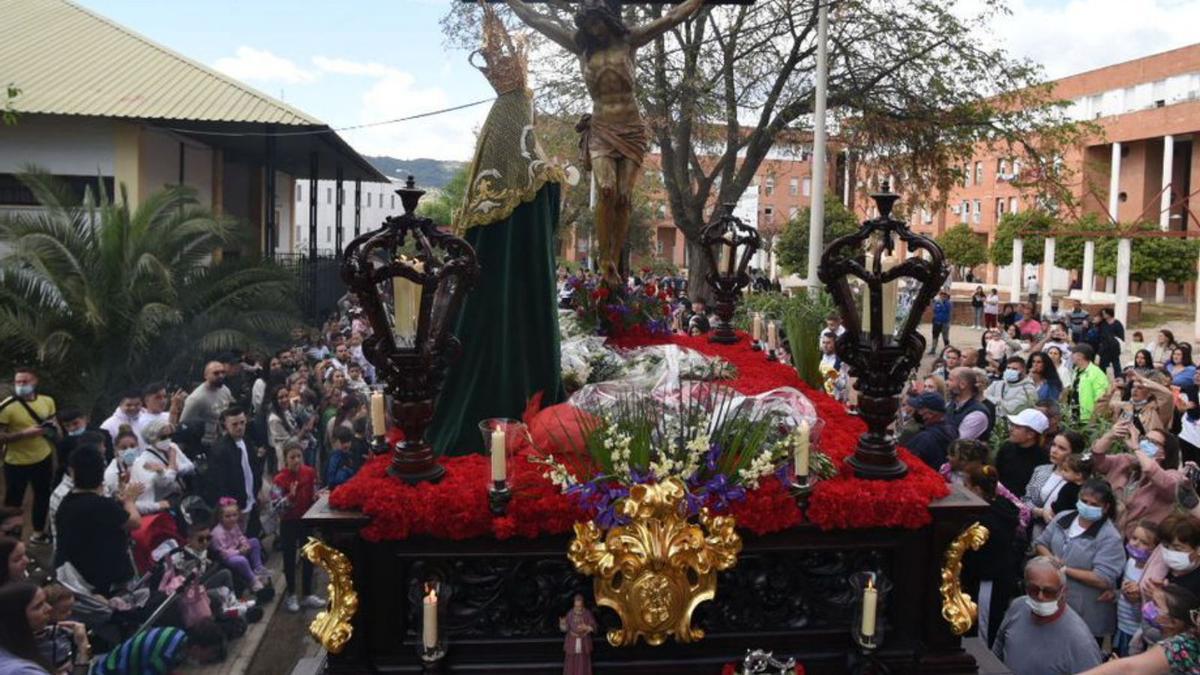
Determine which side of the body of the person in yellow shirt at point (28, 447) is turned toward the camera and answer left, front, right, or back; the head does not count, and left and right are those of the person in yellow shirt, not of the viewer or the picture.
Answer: front

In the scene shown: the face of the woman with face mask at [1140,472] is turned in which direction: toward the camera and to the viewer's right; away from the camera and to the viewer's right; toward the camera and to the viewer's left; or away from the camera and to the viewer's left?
toward the camera and to the viewer's left

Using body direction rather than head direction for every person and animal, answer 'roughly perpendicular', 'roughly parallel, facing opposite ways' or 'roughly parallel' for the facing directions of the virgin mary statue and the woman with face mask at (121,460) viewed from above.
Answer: roughly perpendicular

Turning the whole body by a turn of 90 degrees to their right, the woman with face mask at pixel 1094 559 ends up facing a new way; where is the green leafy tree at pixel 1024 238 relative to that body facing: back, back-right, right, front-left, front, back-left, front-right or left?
front-right

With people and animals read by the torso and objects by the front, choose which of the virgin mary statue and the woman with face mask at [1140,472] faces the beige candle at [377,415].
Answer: the woman with face mask

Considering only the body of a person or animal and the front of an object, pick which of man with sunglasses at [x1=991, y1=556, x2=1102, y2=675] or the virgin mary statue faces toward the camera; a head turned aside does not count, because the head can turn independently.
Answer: the man with sunglasses

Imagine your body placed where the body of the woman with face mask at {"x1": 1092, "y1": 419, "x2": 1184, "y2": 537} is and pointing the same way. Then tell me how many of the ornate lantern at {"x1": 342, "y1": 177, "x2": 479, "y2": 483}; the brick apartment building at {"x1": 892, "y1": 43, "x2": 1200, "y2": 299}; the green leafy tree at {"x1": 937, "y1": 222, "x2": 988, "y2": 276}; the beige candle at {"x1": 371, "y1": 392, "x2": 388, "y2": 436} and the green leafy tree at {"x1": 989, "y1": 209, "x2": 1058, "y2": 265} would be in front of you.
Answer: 2

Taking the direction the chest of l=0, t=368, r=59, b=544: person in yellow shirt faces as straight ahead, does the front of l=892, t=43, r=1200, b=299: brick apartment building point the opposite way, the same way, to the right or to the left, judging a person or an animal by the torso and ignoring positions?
to the right

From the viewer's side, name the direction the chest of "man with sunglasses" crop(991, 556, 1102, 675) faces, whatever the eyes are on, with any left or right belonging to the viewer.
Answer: facing the viewer

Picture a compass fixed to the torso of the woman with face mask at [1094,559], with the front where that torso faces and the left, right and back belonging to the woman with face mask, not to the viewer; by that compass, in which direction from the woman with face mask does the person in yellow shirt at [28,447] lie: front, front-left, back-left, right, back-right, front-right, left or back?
front-right

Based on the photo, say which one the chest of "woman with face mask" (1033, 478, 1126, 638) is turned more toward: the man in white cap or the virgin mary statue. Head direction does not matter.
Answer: the virgin mary statue

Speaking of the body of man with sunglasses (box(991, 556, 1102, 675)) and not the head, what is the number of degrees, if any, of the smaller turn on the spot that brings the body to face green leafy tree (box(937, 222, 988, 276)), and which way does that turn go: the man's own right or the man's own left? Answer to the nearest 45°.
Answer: approximately 180°
